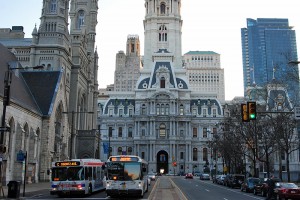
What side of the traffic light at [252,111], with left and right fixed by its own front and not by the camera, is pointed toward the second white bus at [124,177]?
right

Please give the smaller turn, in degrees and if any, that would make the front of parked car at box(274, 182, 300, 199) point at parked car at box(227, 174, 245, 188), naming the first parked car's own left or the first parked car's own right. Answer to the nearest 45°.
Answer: approximately 45° to the first parked car's own right

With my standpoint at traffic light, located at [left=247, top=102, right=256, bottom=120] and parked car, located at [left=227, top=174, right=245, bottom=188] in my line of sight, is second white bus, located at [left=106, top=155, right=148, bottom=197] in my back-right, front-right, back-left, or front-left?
front-left

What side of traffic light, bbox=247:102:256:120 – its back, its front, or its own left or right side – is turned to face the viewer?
front

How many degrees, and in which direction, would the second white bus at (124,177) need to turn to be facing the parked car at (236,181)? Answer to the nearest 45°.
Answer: approximately 135° to its left

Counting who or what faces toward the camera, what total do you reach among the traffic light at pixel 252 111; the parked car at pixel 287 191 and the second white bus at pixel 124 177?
2

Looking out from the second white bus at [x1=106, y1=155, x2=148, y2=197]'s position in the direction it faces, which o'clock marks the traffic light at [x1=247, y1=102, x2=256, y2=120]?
The traffic light is roughly at 10 o'clock from the second white bus.

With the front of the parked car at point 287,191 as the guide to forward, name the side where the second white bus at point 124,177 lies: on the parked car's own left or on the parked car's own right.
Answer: on the parked car's own left

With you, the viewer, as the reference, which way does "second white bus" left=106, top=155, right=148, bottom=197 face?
facing the viewer

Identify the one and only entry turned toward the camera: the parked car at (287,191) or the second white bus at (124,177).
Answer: the second white bus

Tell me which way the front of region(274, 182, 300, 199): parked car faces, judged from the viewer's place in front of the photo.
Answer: facing away from the viewer and to the left of the viewer

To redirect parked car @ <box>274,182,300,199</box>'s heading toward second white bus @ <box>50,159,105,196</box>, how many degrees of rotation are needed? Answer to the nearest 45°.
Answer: approximately 45° to its left

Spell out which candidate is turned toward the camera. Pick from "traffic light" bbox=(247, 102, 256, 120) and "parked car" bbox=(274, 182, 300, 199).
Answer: the traffic light

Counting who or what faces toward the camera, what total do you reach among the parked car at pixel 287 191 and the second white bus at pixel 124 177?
1

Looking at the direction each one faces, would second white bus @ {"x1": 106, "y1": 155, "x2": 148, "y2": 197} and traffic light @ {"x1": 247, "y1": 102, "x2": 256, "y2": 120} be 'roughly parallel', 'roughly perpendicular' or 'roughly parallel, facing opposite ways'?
roughly parallel
